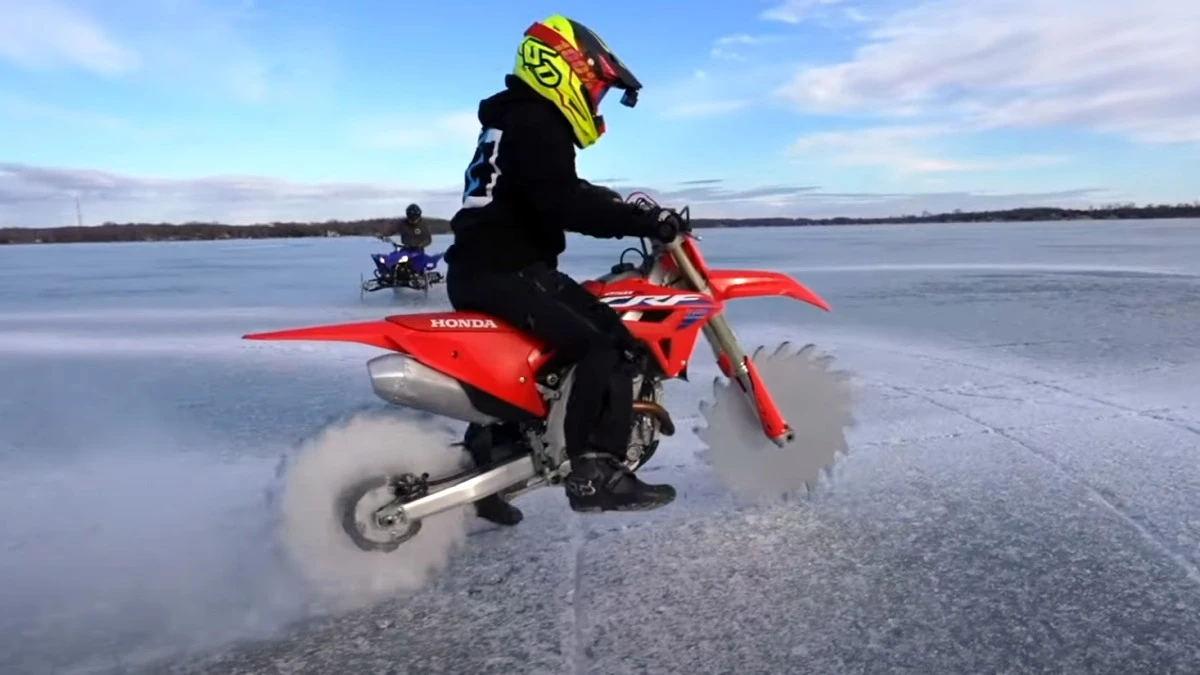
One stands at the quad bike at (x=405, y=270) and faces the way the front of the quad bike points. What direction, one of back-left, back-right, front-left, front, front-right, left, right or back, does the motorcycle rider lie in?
front-left

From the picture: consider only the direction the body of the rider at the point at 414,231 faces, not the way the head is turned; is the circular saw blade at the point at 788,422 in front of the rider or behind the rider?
in front

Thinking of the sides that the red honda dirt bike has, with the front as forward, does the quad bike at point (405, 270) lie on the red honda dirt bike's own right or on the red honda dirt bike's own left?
on the red honda dirt bike's own left

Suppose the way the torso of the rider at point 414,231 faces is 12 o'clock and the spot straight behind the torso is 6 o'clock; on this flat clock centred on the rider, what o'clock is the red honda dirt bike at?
The red honda dirt bike is roughly at 12 o'clock from the rider.

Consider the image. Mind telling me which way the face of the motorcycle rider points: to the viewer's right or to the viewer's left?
to the viewer's right

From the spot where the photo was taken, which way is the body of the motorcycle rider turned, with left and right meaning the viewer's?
facing to the right of the viewer

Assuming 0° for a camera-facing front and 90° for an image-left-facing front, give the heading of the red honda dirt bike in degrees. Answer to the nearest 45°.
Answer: approximately 270°

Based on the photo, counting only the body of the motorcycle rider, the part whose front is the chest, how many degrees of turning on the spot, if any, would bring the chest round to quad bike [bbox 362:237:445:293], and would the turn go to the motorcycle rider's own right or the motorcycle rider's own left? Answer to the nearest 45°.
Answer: approximately 90° to the motorcycle rider's own left

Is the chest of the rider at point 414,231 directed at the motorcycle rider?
yes

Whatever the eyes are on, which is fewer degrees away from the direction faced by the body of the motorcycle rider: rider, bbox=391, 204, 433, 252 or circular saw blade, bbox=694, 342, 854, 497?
the circular saw blade

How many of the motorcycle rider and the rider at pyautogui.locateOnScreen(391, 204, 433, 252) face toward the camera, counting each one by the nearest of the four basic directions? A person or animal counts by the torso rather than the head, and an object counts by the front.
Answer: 1
